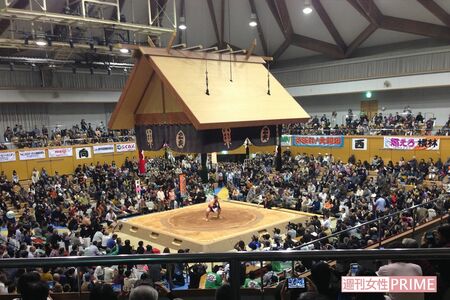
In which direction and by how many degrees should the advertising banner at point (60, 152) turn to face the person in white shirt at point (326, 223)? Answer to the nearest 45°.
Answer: approximately 45° to its left

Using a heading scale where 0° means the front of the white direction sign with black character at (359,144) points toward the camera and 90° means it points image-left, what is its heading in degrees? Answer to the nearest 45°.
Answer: approximately 0°

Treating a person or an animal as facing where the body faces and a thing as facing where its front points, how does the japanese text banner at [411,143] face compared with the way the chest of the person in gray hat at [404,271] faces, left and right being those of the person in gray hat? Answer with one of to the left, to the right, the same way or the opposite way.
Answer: the opposite way

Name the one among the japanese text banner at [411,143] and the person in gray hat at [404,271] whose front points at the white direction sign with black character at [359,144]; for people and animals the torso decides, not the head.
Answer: the person in gray hat

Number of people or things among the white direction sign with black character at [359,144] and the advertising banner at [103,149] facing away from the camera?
0

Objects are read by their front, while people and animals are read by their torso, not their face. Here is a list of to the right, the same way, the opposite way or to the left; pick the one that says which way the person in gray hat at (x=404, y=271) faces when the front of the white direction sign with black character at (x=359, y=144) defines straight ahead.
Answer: the opposite way

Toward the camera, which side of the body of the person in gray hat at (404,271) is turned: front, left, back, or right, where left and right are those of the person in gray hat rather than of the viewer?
back
